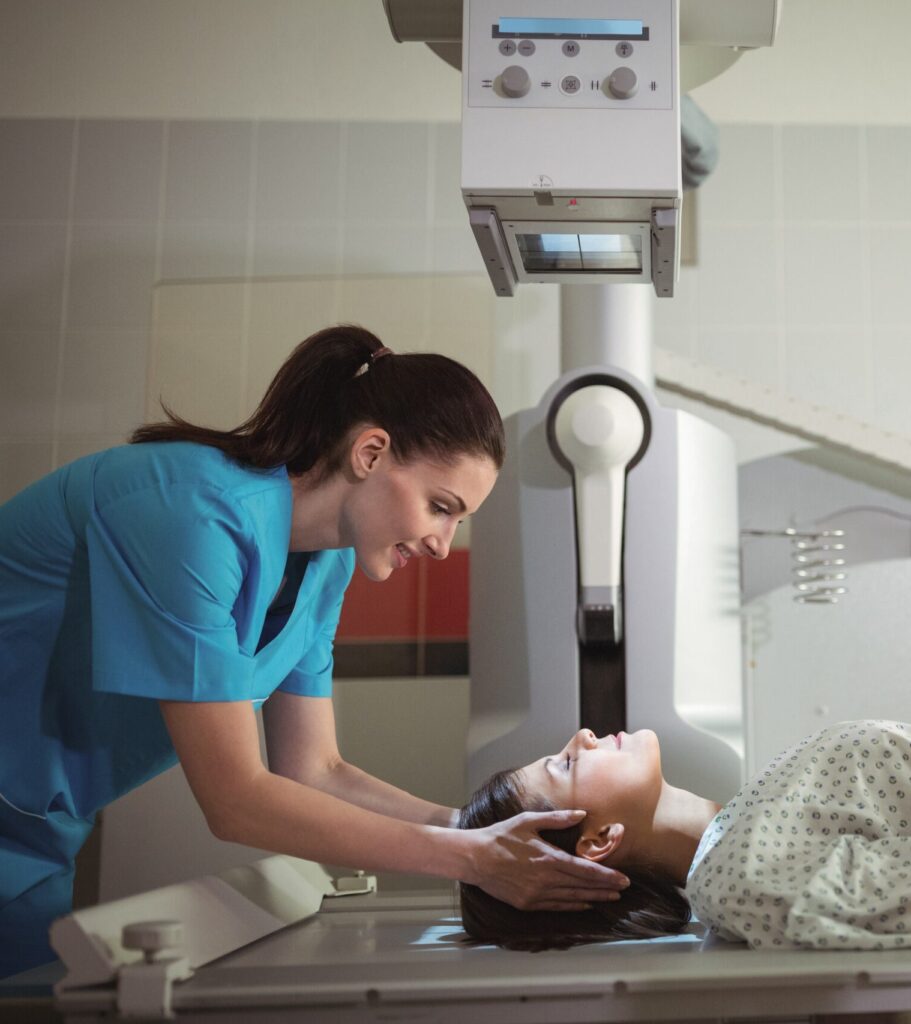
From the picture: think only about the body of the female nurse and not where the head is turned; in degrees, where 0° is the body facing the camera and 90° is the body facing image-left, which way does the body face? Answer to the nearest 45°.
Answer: approximately 270°

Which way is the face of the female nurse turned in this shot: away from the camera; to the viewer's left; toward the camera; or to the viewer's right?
to the viewer's right
